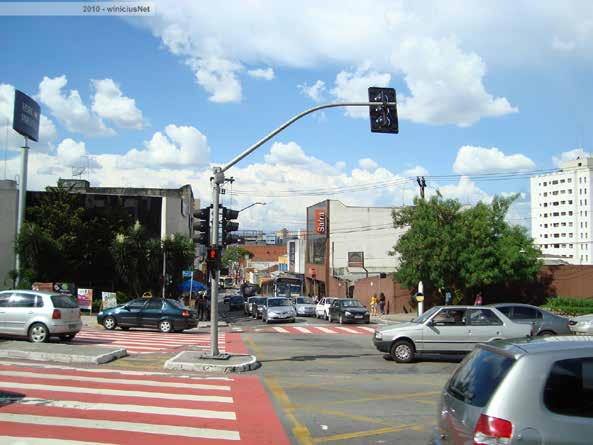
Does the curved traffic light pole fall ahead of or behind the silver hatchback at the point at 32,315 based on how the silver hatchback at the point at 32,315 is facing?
behind

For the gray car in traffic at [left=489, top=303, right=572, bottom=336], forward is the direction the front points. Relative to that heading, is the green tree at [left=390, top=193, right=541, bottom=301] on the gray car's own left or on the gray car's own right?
on the gray car's own right

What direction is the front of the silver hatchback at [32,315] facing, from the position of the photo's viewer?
facing away from the viewer and to the left of the viewer

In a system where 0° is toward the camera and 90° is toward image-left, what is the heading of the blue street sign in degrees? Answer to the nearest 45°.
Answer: approximately 315°

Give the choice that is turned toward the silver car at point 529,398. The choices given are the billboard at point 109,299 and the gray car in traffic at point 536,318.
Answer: the billboard

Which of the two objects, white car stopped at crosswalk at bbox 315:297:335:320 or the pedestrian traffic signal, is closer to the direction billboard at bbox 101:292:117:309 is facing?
the pedestrian traffic signal

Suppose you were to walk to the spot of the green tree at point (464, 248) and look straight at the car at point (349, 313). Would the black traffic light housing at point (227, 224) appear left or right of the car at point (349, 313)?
left
